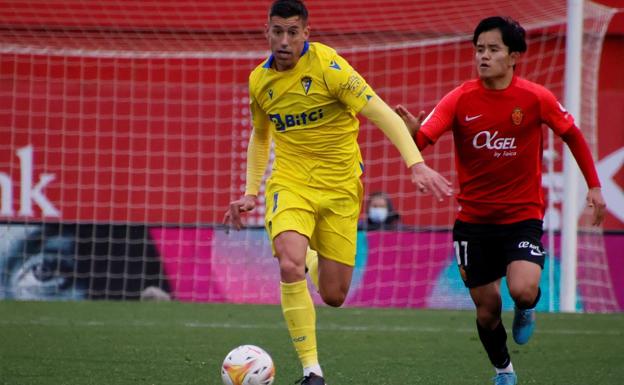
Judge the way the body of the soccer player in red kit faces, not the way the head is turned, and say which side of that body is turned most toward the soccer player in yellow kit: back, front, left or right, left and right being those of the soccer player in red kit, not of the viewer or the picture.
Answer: right

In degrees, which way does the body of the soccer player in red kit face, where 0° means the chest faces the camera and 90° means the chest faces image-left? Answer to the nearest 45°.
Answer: approximately 0°

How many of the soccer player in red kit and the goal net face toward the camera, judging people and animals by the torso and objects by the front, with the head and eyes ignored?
2

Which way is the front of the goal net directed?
toward the camera

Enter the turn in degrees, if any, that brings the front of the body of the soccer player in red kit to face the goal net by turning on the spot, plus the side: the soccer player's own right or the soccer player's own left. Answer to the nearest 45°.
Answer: approximately 135° to the soccer player's own right

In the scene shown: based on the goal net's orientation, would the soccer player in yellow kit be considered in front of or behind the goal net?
in front

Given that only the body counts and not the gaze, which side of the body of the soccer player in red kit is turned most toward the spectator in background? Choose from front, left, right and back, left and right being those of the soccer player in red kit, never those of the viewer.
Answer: back

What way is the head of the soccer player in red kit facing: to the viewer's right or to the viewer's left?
to the viewer's left

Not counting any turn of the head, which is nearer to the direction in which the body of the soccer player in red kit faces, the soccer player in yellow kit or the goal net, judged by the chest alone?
the soccer player in yellow kit

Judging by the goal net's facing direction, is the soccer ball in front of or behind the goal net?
in front
